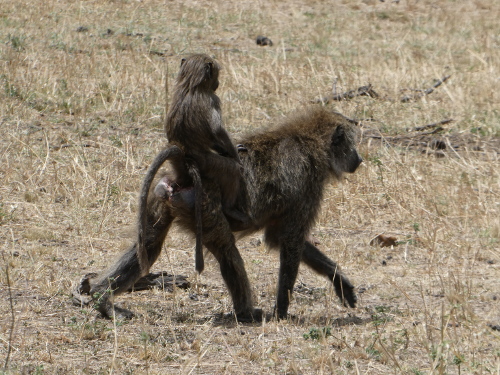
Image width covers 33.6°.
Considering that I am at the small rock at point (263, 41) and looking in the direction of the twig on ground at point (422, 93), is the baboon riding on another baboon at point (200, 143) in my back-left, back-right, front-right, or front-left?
front-right

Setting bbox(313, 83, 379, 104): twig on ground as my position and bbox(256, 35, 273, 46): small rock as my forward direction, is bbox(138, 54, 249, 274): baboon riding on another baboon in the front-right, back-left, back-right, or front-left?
back-left

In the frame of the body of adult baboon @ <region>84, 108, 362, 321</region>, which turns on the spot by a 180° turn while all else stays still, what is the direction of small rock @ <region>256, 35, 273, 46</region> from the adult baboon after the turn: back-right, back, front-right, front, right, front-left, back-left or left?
right

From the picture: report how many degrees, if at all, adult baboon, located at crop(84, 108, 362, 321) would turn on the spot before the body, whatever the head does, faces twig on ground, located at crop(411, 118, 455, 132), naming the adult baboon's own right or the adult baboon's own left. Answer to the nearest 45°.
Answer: approximately 45° to the adult baboon's own left

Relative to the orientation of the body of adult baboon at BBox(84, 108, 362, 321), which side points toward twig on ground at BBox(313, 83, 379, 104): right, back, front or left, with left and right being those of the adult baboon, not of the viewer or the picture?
left

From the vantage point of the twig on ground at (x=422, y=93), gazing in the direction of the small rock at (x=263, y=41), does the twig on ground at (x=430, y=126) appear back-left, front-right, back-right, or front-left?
back-left

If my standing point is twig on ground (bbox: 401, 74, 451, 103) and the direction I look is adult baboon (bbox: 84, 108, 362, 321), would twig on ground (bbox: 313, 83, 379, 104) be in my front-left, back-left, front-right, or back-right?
front-right

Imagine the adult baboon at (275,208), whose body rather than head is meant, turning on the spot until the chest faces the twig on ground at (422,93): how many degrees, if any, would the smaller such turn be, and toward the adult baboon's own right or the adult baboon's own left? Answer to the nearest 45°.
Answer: approximately 90° to the adult baboon's own left

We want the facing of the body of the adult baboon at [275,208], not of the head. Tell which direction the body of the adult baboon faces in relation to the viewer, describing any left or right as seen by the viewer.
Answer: facing to the right of the viewer
